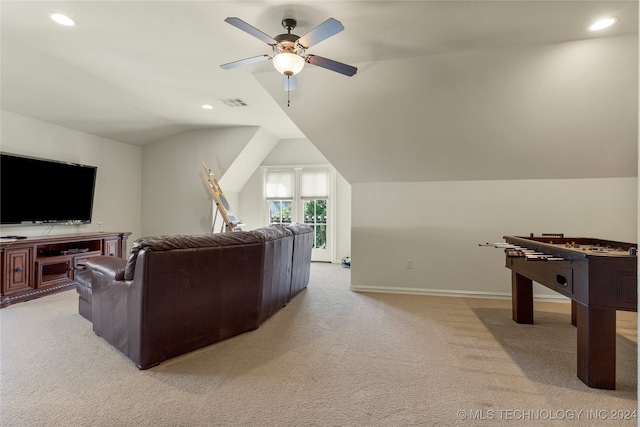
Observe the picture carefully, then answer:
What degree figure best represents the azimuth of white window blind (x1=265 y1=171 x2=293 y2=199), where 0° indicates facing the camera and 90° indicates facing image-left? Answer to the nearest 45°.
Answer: approximately 0°

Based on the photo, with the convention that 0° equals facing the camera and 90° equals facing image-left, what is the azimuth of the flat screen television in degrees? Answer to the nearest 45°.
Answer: approximately 315°

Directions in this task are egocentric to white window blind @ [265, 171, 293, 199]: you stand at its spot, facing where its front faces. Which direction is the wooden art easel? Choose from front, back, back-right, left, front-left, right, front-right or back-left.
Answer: front-right

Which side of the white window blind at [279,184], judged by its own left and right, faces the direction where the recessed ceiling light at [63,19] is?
front

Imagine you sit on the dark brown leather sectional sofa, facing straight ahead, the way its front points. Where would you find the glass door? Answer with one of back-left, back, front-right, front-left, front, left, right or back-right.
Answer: right

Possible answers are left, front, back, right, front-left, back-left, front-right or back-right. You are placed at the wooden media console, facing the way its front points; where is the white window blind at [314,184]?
front-left

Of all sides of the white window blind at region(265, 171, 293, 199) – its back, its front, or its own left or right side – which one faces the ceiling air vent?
front

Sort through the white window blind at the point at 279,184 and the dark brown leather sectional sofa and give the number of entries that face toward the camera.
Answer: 1

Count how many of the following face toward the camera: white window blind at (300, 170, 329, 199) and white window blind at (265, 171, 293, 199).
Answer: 2

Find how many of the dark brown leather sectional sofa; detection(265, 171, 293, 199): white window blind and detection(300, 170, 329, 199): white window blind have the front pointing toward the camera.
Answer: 2

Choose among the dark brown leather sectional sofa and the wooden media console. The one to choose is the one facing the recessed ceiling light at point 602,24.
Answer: the wooden media console

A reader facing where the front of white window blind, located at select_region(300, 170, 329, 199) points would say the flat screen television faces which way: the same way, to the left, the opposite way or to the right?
to the left
